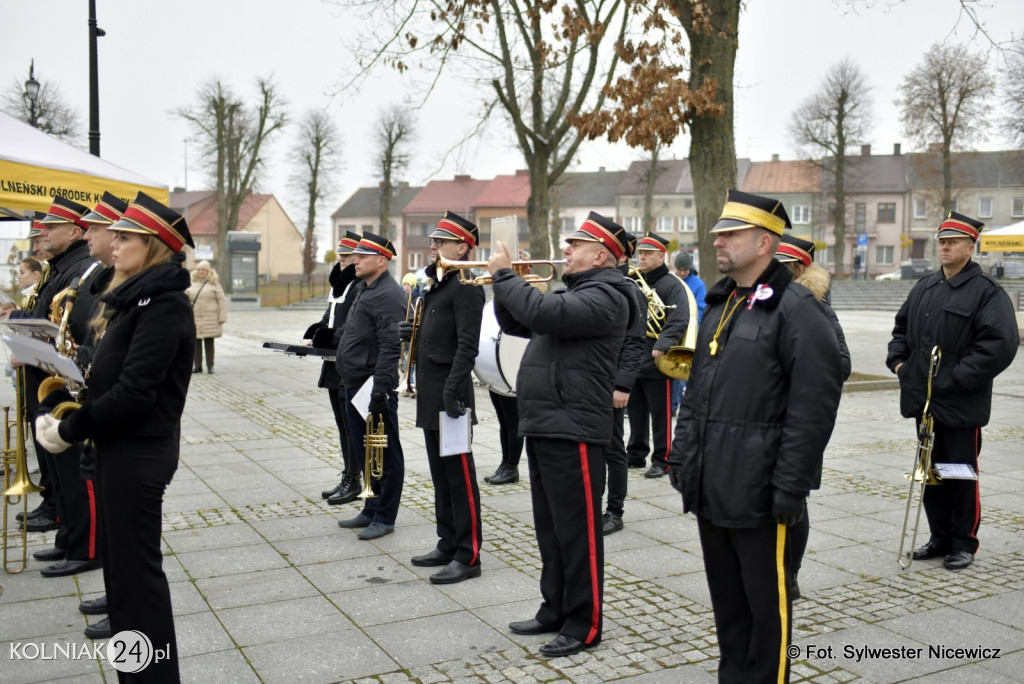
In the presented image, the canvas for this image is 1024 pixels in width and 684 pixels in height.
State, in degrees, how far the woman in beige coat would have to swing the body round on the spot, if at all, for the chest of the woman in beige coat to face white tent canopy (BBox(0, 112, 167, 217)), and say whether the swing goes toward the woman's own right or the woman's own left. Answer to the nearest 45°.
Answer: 0° — they already face it

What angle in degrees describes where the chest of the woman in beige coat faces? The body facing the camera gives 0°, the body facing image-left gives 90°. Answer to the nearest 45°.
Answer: approximately 0°

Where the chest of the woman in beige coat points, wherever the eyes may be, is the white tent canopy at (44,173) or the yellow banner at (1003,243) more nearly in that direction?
the white tent canopy

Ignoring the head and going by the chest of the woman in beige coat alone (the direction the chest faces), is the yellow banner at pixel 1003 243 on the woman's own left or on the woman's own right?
on the woman's own left
